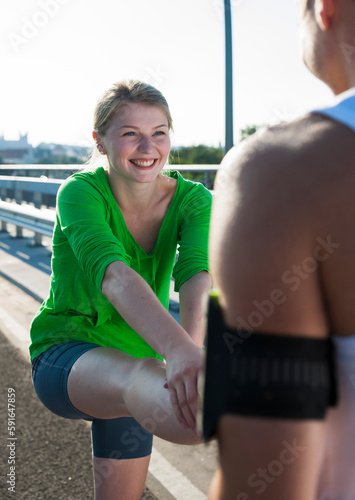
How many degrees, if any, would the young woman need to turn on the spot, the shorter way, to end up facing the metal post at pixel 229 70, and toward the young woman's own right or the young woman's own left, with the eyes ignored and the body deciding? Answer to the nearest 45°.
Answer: approximately 135° to the young woman's own left

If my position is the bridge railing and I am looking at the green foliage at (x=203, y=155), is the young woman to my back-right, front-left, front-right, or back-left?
back-right

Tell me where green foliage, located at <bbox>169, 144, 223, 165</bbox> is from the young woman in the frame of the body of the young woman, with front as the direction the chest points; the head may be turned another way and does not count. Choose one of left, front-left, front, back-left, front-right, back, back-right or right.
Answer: back-left

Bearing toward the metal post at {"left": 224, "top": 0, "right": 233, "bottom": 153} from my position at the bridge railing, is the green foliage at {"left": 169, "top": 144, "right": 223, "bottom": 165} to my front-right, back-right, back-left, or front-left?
front-left

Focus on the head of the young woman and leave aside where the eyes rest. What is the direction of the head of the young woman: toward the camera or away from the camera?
toward the camera
